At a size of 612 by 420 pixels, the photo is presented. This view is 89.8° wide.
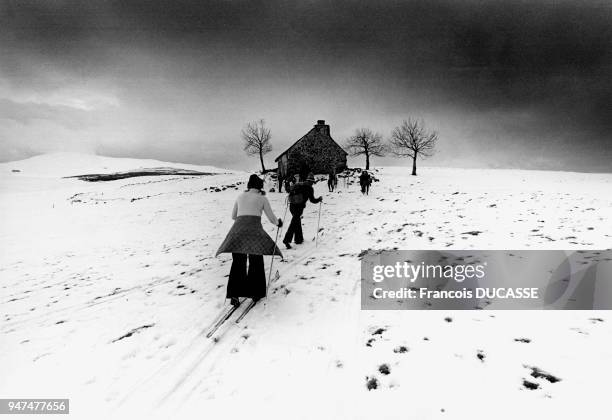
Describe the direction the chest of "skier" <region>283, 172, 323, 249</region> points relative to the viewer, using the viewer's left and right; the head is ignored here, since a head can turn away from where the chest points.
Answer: facing away from the viewer and to the right of the viewer

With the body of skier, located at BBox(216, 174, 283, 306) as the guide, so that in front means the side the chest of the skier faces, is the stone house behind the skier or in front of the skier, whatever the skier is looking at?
in front

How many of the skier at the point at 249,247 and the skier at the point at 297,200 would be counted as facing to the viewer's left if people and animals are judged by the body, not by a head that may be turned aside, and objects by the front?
0

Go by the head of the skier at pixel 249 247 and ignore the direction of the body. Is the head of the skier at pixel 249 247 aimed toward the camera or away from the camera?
away from the camera

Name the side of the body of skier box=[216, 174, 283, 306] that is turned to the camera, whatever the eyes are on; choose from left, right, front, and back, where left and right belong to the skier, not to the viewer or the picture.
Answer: back

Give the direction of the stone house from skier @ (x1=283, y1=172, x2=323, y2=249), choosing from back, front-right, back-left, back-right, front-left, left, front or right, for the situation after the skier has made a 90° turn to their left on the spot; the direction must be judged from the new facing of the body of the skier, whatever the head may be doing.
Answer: front-right

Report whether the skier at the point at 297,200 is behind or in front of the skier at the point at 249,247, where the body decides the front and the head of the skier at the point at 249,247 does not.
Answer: in front

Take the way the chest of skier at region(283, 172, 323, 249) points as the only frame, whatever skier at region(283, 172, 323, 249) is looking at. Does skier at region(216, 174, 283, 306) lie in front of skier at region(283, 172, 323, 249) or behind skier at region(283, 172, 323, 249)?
behind
